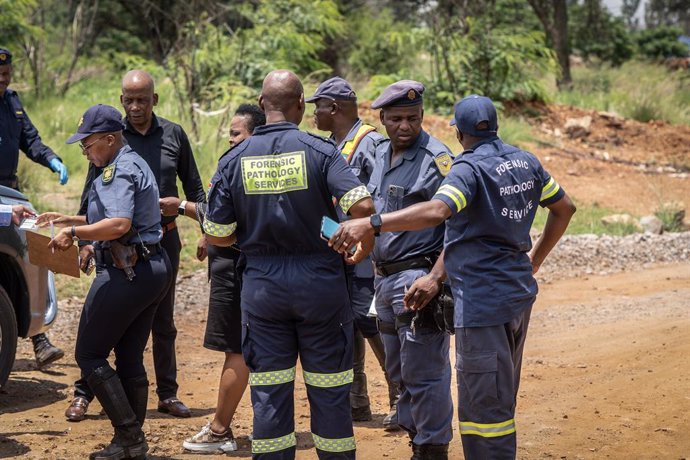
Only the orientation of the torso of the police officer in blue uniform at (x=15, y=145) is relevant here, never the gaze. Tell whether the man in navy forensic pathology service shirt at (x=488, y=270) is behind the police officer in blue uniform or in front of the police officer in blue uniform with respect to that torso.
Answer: in front

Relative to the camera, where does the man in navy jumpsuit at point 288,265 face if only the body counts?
away from the camera

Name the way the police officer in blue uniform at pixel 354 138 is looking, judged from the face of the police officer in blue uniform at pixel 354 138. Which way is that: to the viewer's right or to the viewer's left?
to the viewer's left

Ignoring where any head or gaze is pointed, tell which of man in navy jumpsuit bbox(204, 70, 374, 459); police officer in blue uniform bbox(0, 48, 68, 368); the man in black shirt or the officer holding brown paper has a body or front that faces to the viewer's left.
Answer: the officer holding brown paper

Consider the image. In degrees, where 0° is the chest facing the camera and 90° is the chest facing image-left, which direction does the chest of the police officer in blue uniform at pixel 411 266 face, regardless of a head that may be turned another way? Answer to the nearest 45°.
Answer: approximately 45°

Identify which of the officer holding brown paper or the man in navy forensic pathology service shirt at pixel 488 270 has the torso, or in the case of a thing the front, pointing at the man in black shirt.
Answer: the man in navy forensic pathology service shirt

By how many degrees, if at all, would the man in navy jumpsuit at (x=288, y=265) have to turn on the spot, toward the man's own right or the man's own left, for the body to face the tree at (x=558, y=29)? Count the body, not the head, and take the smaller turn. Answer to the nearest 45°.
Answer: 0° — they already face it

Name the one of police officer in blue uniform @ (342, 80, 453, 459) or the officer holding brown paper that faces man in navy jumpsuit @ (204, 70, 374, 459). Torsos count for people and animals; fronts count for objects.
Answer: the police officer in blue uniform

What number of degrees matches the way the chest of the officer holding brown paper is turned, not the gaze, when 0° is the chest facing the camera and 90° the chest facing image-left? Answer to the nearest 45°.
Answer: approximately 90°

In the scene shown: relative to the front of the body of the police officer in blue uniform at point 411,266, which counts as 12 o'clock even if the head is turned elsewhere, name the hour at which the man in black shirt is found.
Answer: The man in black shirt is roughly at 3 o'clock from the police officer in blue uniform.

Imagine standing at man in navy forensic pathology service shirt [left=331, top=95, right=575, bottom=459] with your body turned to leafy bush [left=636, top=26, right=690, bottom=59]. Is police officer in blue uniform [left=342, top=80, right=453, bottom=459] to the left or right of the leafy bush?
left
